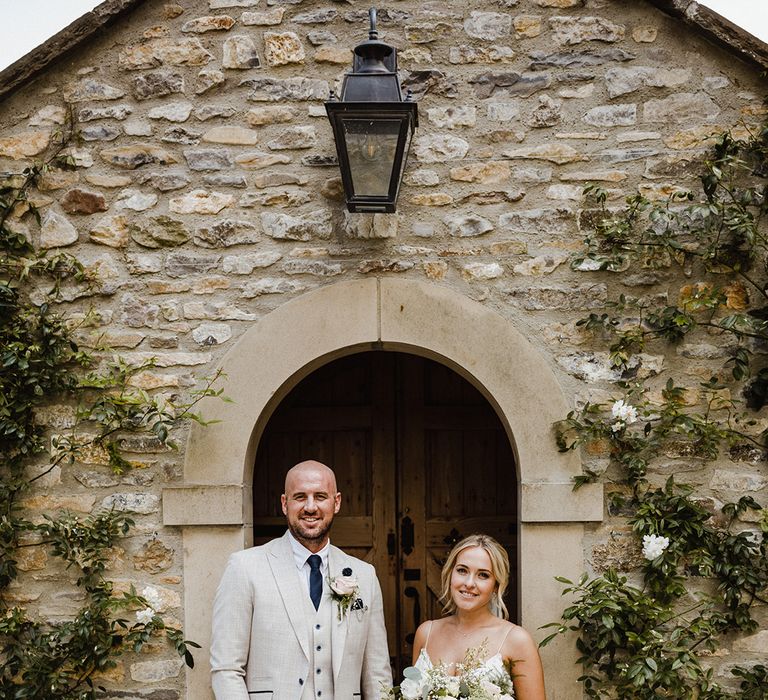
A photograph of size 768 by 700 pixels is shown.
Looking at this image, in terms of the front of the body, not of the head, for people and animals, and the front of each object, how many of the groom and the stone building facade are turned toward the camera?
2

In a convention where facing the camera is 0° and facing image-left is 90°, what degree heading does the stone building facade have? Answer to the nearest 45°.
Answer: approximately 0°

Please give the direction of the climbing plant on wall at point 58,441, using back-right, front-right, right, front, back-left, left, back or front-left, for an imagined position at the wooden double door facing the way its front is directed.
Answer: front-right

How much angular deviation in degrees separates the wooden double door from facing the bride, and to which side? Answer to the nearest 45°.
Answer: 0° — it already faces them

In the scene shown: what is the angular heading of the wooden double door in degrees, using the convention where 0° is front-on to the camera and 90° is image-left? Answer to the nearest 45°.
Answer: approximately 0°
